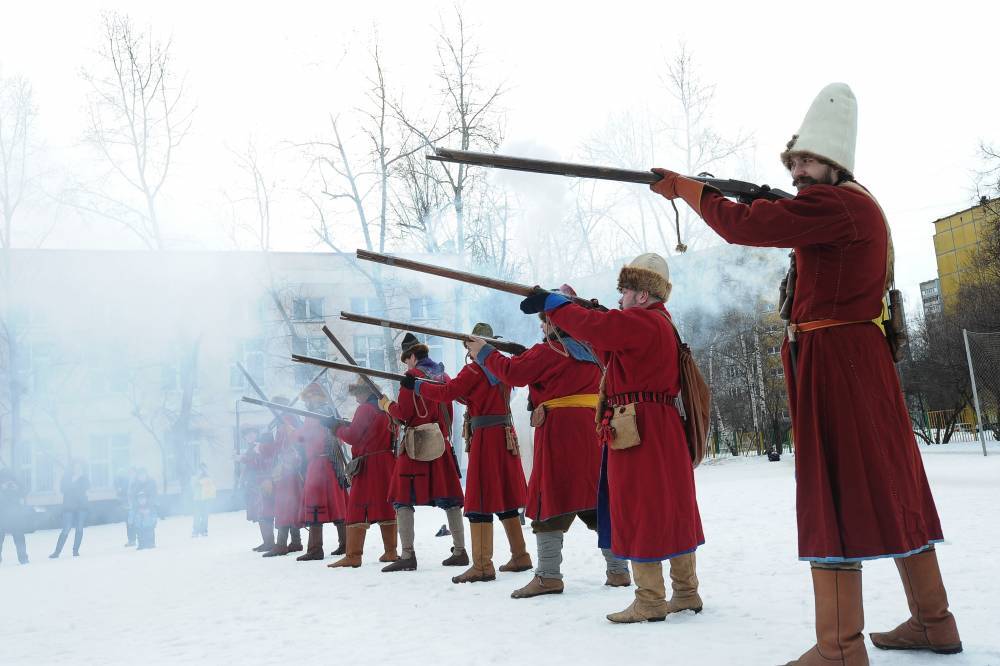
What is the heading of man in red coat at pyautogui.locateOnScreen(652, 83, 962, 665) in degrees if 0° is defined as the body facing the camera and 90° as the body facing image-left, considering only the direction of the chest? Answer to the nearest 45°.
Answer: approximately 90°

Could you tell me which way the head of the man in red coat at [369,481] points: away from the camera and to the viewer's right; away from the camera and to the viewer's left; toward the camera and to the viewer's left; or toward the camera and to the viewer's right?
away from the camera and to the viewer's left

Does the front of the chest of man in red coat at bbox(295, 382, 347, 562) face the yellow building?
no

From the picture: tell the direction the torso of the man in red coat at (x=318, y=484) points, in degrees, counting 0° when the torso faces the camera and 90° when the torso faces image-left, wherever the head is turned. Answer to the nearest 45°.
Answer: approximately 90°

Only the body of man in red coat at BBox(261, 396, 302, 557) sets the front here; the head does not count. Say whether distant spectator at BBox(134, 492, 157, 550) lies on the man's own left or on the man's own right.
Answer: on the man's own right

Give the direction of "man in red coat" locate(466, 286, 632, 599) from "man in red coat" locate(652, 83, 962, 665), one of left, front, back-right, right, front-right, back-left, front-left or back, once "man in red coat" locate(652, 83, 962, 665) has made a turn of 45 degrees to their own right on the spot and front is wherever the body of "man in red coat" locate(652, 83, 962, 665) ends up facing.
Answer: front

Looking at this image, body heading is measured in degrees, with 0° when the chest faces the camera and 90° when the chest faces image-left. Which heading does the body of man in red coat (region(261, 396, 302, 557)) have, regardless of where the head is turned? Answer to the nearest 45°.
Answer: approximately 90°

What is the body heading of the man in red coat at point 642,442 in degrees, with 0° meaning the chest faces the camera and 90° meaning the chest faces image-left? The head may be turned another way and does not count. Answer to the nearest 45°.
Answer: approximately 90°

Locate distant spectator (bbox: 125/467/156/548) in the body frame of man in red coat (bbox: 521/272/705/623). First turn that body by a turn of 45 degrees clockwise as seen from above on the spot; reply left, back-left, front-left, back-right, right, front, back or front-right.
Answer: front

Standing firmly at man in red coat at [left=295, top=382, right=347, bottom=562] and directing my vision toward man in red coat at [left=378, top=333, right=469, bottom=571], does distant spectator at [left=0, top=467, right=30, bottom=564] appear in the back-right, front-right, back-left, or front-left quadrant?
back-right

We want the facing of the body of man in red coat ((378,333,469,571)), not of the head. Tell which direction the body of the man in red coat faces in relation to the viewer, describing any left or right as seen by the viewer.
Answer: facing to the left of the viewer

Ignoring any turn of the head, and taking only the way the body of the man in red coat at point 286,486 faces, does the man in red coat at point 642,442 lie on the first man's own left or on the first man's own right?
on the first man's own left

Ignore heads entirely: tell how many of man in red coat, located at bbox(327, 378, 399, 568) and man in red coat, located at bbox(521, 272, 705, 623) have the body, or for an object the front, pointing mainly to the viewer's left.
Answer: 2

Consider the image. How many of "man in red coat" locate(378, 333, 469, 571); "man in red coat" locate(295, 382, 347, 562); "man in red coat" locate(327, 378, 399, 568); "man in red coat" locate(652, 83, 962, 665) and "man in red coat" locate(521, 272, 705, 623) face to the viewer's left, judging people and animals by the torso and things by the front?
5

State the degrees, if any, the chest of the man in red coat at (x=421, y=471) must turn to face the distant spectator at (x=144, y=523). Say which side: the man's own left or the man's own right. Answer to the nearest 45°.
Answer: approximately 45° to the man's own right
